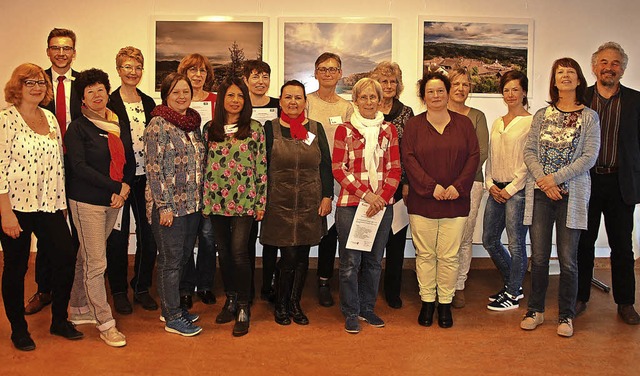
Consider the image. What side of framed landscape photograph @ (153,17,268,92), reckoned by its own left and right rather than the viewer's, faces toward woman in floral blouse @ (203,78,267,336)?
front

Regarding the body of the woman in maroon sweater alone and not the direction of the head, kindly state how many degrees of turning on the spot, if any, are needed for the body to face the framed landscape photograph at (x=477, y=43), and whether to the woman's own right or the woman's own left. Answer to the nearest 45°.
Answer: approximately 180°

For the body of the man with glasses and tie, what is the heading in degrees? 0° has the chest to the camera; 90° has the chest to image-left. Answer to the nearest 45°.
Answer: approximately 0°
